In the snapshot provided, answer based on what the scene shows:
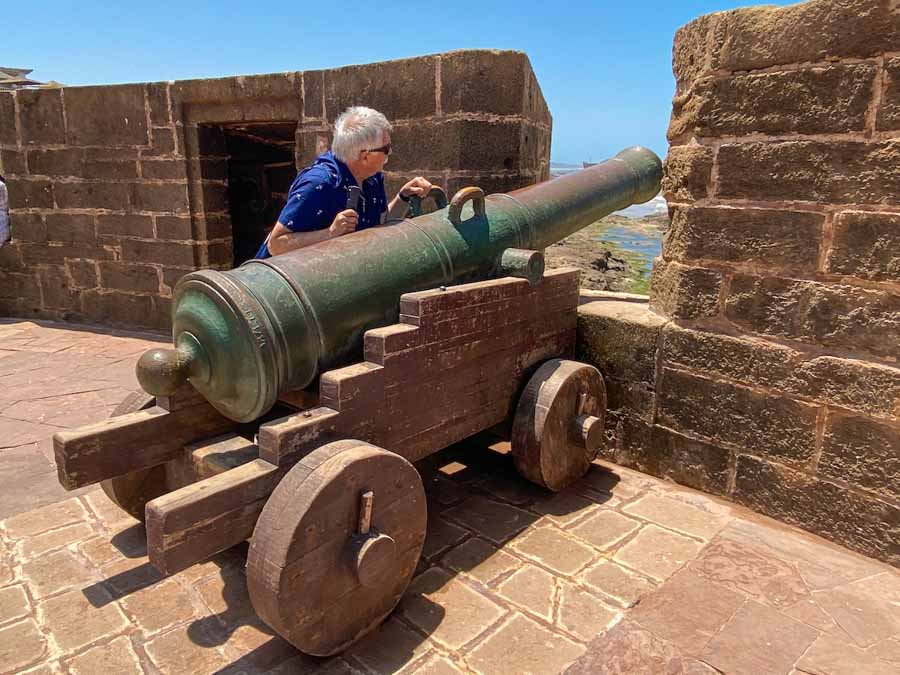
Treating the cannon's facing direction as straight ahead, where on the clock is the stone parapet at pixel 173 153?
The stone parapet is roughly at 10 o'clock from the cannon.

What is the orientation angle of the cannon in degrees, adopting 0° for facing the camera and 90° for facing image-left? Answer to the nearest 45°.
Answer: approximately 225°

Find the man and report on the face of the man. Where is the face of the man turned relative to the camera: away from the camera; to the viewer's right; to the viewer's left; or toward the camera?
to the viewer's right
